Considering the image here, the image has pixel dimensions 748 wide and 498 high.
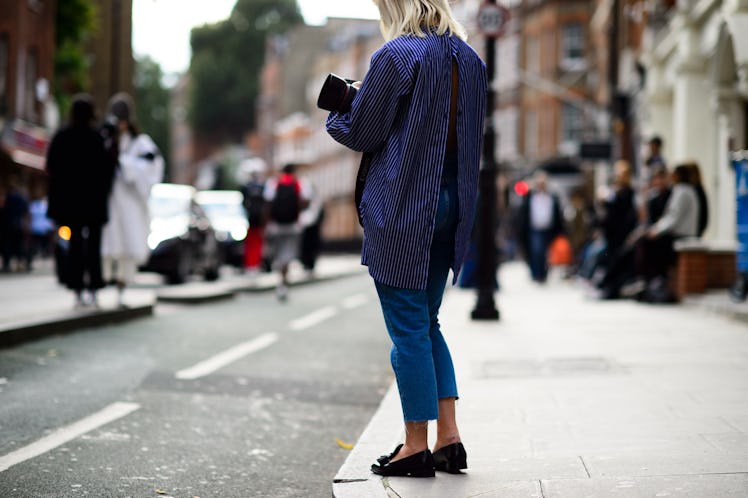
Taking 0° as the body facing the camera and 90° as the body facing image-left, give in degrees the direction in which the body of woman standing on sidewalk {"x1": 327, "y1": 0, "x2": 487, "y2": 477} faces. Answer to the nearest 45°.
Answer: approximately 135°

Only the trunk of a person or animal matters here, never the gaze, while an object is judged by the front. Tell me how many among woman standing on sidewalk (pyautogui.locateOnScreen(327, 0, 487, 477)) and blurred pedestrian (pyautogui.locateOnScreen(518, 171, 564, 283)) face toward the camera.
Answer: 1

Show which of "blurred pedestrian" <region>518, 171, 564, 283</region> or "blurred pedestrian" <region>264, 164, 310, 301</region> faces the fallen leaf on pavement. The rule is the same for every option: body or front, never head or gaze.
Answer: "blurred pedestrian" <region>518, 171, 564, 283</region>

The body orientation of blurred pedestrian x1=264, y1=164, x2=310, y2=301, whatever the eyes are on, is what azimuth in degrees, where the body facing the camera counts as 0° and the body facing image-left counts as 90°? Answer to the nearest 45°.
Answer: approximately 180°

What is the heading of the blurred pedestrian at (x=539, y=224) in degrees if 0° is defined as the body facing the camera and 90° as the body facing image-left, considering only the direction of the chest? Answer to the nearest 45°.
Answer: approximately 0°

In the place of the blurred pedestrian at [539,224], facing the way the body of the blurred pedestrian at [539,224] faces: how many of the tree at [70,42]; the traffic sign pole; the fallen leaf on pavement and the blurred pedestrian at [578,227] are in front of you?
2

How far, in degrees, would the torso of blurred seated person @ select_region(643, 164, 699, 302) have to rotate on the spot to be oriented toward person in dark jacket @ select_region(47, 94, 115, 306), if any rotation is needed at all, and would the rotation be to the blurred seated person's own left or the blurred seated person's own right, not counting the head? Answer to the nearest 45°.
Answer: approximately 45° to the blurred seated person's own left

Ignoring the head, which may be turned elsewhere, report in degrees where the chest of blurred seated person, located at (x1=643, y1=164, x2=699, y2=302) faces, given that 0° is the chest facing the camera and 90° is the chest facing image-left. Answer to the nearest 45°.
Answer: approximately 90°

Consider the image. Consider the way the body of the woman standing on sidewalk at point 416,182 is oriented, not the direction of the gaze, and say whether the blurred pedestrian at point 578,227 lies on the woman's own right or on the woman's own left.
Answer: on the woman's own right

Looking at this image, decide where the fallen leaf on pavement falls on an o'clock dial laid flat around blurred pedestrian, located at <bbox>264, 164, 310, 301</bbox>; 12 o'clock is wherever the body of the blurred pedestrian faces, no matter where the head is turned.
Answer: The fallen leaf on pavement is roughly at 6 o'clock from the blurred pedestrian.
